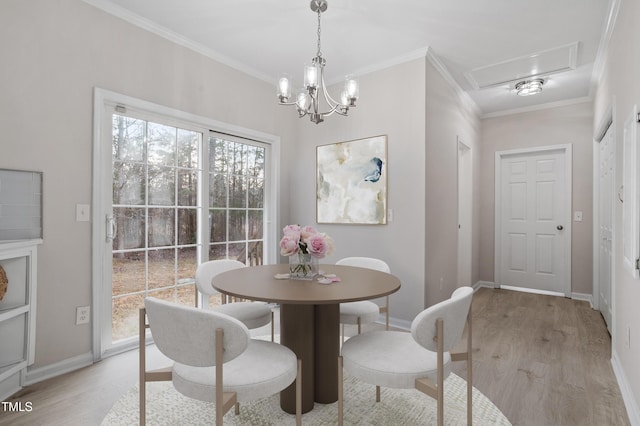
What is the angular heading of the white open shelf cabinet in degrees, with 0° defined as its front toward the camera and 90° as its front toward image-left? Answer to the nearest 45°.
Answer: approximately 315°

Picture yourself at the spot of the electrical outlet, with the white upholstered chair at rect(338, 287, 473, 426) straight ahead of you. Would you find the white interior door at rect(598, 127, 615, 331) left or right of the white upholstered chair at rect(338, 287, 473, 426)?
left

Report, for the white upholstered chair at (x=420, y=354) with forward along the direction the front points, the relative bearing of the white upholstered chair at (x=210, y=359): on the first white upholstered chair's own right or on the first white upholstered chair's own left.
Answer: on the first white upholstered chair's own left

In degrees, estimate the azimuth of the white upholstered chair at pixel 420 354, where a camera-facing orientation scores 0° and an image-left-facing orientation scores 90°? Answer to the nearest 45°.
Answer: approximately 135°

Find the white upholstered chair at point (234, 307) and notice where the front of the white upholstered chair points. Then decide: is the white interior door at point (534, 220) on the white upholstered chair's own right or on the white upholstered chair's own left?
on the white upholstered chair's own left

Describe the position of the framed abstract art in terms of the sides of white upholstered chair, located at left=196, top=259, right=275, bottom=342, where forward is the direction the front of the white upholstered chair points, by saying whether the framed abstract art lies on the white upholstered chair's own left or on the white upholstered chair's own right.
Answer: on the white upholstered chair's own left

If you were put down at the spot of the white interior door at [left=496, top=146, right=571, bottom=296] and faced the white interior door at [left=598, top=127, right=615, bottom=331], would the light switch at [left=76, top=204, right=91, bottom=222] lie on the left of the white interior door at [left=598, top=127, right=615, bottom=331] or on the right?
right

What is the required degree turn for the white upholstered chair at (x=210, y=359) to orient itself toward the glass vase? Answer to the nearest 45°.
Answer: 0° — it already faces it

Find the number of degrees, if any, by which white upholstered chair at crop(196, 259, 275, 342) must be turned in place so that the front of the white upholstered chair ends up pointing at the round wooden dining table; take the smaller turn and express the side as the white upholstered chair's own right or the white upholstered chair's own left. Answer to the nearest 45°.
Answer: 0° — it already faces it

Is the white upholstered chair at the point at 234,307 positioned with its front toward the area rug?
yes

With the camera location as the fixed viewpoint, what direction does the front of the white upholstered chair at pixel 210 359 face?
facing away from the viewer and to the right of the viewer

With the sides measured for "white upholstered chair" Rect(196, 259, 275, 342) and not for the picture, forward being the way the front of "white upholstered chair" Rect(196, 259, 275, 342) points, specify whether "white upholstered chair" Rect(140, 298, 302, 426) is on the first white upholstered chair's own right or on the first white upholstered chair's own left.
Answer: on the first white upholstered chair's own right
